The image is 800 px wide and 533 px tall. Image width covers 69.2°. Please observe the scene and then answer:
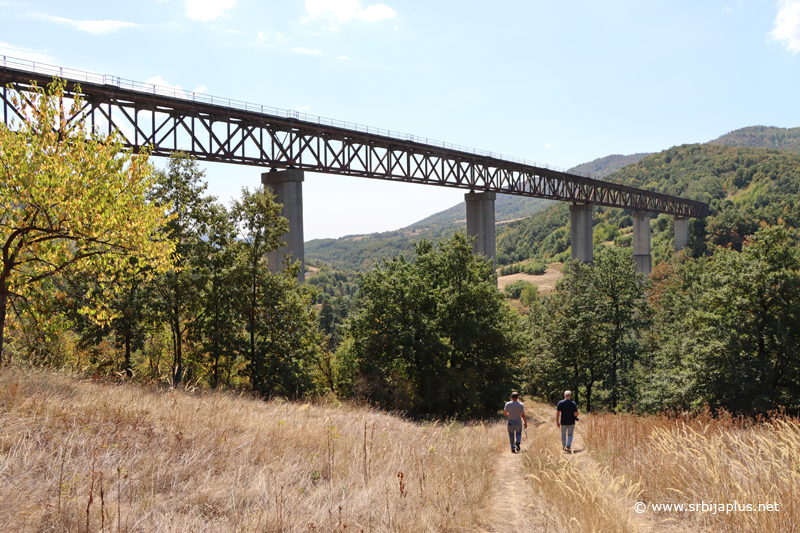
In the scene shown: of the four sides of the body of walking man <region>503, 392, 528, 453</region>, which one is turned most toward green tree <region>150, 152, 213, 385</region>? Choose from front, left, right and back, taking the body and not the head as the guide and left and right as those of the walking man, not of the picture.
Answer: left

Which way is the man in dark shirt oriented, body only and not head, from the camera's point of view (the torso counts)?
away from the camera

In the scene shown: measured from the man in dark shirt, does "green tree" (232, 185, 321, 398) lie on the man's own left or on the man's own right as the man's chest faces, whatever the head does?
on the man's own left

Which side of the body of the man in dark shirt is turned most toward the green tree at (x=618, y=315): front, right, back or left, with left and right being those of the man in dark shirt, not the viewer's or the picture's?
front

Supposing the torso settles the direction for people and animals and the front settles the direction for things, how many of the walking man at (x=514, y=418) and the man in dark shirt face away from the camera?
2

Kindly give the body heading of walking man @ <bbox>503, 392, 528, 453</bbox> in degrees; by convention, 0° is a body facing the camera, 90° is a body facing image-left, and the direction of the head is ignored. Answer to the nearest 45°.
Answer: approximately 180°

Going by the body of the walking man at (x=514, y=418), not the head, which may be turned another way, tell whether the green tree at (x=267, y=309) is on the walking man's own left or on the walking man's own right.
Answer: on the walking man's own left

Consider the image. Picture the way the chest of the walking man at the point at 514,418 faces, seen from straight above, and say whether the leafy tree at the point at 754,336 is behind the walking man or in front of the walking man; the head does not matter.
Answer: in front

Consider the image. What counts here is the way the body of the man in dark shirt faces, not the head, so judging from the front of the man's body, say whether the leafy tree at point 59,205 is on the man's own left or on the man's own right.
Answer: on the man's own left

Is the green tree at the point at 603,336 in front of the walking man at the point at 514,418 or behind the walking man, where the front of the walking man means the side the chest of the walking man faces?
in front
